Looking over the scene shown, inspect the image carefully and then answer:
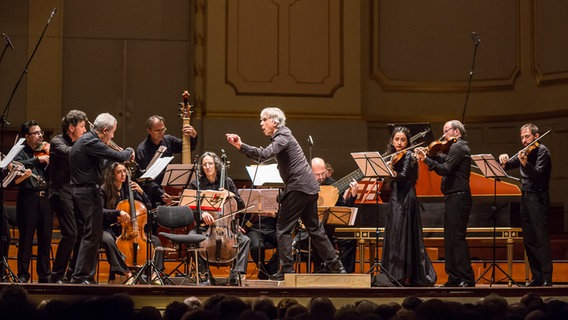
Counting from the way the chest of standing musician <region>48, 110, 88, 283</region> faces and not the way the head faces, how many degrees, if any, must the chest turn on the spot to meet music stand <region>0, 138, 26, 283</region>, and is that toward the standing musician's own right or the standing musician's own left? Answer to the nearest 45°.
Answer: approximately 180°

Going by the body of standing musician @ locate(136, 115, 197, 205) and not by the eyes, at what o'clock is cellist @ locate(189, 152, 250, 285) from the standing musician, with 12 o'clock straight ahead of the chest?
The cellist is roughly at 12 o'clock from the standing musician.

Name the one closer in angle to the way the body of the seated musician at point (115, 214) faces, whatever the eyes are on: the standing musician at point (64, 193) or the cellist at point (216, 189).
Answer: the cellist

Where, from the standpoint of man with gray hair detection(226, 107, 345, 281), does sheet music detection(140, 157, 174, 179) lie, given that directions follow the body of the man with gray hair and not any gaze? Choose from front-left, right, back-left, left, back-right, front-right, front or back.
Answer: front

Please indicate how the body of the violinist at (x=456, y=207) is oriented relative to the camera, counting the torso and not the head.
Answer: to the viewer's left

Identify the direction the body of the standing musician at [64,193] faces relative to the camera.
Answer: to the viewer's right

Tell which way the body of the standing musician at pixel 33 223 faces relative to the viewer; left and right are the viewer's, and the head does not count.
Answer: facing the viewer and to the right of the viewer

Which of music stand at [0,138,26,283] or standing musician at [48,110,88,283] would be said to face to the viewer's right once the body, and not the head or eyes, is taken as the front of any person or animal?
the standing musician

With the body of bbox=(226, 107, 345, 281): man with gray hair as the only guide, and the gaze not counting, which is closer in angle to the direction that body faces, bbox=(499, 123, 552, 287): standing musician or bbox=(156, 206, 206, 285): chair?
the chair

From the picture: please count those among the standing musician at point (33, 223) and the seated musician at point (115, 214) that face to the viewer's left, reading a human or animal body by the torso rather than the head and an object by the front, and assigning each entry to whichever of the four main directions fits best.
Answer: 0

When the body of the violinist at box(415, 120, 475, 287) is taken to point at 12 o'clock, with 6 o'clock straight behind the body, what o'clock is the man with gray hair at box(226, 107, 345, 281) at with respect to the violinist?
The man with gray hair is roughly at 11 o'clock from the violinist.

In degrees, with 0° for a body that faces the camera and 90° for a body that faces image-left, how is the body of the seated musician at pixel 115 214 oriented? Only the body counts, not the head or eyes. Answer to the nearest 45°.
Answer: approximately 315°

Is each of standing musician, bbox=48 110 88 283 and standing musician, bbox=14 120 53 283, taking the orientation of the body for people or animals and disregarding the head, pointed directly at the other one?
no

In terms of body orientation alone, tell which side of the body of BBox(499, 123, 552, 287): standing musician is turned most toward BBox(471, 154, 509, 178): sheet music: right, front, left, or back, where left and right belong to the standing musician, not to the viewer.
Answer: front
